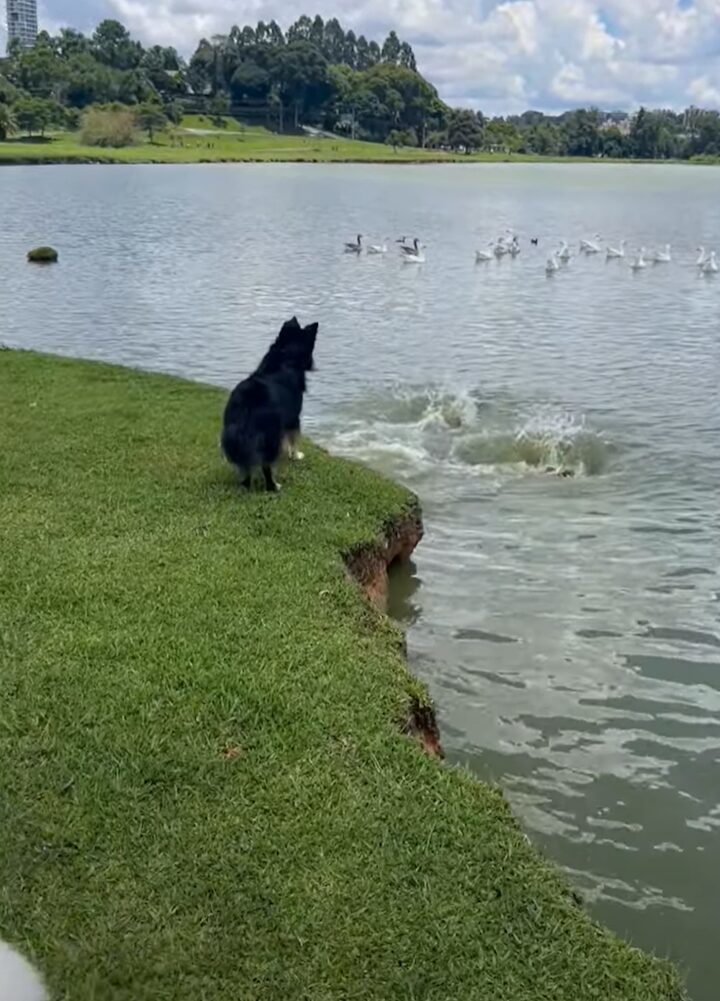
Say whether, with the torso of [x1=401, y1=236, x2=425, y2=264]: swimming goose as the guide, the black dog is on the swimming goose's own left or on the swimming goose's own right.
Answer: on the swimming goose's own right

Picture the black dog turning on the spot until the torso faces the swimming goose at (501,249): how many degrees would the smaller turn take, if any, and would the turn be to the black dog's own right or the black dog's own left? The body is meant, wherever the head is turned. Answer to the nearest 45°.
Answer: approximately 45° to the black dog's own left

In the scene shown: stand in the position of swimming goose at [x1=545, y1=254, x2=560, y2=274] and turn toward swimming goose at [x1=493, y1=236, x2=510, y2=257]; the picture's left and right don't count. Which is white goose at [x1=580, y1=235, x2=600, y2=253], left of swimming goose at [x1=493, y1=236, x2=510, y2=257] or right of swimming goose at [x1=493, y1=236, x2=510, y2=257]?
right

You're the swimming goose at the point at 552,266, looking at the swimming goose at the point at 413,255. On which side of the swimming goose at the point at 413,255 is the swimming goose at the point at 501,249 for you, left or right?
right

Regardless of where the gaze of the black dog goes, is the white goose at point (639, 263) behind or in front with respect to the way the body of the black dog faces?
in front

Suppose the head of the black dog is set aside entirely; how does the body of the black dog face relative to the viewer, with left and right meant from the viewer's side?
facing away from the viewer and to the right of the viewer
